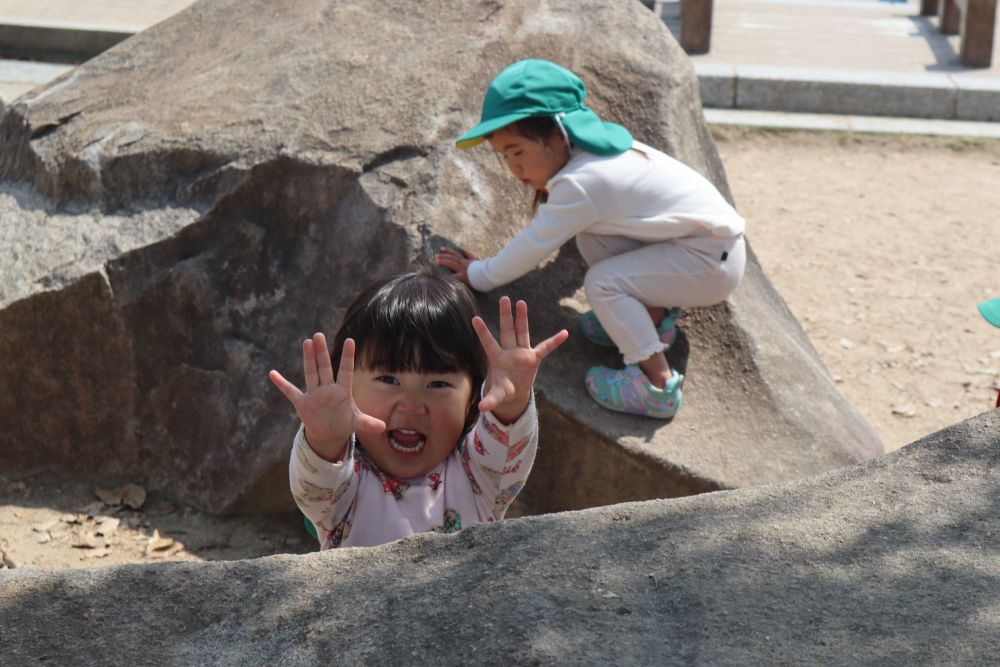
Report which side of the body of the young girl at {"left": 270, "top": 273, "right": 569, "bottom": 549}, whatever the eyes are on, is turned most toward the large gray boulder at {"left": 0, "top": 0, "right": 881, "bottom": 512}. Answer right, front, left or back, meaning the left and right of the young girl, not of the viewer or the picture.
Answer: back

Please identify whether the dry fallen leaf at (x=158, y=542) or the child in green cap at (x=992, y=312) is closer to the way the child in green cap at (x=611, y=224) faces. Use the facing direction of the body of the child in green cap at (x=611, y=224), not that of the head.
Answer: the dry fallen leaf

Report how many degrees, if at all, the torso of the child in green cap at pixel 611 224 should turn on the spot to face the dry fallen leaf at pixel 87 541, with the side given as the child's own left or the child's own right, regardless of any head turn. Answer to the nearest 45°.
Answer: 0° — they already face it

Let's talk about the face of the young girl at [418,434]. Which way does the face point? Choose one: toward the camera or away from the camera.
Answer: toward the camera

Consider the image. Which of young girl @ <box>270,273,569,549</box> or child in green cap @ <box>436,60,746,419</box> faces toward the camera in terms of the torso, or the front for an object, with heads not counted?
the young girl

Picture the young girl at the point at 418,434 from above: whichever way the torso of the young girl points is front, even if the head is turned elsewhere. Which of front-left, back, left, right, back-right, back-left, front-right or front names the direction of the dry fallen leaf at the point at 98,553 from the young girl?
back-right

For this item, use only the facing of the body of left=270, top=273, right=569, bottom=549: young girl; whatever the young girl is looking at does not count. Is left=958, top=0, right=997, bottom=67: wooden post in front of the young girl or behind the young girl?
behind

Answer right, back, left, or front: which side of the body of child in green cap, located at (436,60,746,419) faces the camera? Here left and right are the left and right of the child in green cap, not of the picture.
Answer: left

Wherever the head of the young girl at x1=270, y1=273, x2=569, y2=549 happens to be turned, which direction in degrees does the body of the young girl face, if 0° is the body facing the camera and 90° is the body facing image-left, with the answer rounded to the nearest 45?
approximately 0°

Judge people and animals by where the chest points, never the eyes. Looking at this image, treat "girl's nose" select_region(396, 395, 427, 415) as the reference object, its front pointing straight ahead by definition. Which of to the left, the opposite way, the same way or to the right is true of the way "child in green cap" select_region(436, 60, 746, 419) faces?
to the right

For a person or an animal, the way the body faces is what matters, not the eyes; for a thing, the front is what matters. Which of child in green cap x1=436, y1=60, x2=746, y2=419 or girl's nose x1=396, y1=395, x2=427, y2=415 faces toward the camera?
the girl's nose

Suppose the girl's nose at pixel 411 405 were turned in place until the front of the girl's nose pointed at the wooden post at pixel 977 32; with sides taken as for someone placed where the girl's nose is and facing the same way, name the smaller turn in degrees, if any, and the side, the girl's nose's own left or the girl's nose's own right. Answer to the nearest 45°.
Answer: approximately 135° to the girl's nose's own left

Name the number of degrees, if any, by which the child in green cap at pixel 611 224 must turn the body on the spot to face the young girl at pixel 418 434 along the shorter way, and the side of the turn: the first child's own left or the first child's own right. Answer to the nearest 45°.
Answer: approximately 90° to the first child's own left

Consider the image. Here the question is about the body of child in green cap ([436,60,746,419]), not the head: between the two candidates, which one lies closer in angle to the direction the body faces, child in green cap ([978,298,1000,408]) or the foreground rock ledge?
the foreground rock ledge

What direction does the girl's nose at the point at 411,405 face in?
toward the camera

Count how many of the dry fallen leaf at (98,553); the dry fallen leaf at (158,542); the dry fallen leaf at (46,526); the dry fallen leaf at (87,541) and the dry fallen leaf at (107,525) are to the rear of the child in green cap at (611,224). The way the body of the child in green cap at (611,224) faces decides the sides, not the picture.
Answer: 0

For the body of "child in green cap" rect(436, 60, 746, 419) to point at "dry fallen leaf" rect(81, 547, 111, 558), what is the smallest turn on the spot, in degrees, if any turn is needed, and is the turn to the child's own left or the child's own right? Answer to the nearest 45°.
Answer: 0° — they already face it
